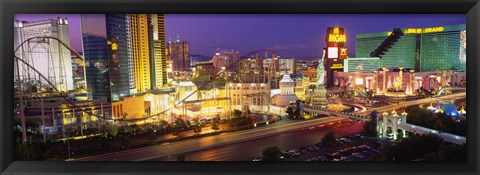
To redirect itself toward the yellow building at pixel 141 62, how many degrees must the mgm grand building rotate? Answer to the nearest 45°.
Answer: approximately 45° to its right

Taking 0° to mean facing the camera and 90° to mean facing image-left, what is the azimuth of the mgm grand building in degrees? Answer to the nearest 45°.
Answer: approximately 0°

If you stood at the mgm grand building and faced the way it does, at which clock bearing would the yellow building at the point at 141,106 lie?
The yellow building is roughly at 2 o'clock from the mgm grand building.
